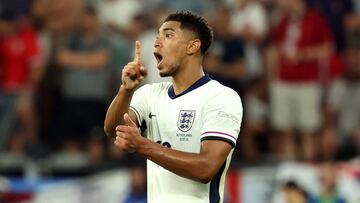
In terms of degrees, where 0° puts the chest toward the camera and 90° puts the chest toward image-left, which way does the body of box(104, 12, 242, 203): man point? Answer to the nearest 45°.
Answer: approximately 45°

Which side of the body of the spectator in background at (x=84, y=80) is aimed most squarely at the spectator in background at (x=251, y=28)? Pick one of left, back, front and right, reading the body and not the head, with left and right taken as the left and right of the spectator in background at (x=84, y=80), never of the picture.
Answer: left

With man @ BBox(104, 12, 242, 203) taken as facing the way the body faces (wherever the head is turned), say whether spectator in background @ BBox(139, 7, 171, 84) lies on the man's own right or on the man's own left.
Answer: on the man's own right

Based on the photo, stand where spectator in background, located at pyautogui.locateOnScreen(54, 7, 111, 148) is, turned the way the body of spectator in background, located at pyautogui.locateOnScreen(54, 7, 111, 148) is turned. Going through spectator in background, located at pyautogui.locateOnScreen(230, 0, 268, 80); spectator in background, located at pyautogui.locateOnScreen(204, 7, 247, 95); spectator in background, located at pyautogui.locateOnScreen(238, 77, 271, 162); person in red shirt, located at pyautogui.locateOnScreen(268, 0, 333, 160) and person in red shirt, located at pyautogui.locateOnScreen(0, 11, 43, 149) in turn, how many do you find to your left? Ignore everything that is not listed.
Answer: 4

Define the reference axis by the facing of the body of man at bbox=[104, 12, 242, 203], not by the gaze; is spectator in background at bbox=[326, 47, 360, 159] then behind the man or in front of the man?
behind

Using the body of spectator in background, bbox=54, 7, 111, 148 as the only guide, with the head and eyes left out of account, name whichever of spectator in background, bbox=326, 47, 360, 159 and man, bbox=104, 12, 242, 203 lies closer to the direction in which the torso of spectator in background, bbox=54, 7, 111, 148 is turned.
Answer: the man

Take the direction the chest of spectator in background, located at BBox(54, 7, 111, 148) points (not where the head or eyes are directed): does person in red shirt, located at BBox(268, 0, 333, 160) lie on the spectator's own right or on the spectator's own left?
on the spectator's own left

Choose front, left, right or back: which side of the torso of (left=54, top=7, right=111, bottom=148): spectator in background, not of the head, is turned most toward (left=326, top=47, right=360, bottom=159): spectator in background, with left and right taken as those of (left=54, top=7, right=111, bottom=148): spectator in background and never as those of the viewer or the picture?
left

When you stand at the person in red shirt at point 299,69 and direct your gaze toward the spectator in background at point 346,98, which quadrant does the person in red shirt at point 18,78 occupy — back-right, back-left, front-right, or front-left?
back-left

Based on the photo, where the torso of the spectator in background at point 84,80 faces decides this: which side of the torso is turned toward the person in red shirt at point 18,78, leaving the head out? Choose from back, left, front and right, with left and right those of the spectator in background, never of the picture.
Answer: right
